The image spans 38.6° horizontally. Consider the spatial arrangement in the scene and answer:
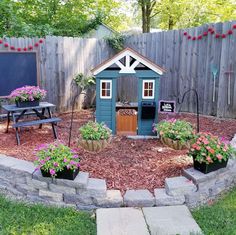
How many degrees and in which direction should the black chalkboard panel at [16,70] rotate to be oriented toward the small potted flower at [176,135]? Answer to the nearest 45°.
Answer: approximately 45° to its left

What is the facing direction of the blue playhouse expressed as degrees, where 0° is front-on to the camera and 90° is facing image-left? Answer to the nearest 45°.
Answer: approximately 0°

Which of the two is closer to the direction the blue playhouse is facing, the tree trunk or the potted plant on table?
the potted plant on table

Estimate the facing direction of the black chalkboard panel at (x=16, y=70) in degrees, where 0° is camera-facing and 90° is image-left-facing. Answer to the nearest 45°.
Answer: approximately 0°

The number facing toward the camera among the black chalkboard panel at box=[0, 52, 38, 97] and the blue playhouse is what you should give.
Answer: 2

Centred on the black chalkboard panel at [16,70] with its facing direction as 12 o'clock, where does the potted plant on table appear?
The potted plant on table is roughly at 12 o'clock from the black chalkboard panel.

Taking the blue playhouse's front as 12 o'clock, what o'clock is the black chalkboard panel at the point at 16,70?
The black chalkboard panel is roughly at 4 o'clock from the blue playhouse.

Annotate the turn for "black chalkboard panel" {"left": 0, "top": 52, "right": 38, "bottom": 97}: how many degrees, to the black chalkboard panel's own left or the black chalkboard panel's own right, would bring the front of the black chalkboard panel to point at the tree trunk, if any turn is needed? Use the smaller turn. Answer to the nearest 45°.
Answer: approximately 135° to the black chalkboard panel's own left

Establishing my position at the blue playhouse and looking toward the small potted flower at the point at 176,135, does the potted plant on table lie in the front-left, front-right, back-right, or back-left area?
back-right

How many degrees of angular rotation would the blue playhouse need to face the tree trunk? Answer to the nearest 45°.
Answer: approximately 180°

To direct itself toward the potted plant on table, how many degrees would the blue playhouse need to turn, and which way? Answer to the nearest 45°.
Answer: approximately 90° to its right

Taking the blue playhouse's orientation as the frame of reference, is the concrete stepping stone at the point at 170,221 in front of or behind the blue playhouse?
in front

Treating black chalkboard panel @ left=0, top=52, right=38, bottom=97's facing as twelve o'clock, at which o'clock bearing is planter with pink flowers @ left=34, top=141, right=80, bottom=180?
The planter with pink flowers is roughly at 12 o'clock from the black chalkboard panel.
